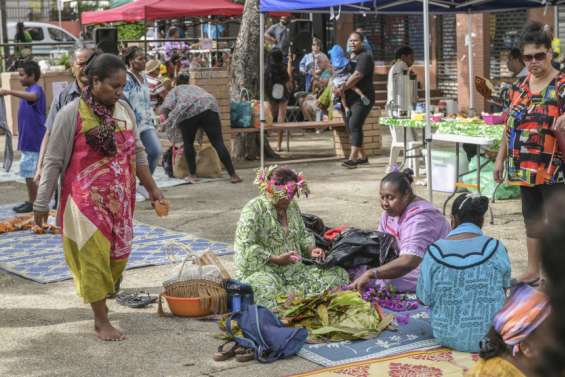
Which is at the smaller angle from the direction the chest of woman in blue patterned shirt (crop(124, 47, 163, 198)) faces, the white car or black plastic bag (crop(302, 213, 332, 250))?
the black plastic bag

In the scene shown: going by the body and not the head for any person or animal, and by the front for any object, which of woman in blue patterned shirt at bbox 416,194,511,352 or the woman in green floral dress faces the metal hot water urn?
the woman in blue patterned shirt

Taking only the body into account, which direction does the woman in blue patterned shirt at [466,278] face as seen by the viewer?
away from the camera

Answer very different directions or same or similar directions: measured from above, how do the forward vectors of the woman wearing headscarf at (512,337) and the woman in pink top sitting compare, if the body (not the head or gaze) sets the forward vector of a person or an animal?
very different directions

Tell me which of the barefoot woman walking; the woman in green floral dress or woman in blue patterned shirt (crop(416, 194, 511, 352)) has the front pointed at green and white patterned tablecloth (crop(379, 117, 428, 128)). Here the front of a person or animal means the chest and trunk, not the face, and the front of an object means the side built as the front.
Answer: the woman in blue patterned shirt

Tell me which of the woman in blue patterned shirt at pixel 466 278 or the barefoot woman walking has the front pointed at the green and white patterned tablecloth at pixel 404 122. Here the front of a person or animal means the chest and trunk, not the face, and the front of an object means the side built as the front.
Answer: the woman in blue patterned shirt

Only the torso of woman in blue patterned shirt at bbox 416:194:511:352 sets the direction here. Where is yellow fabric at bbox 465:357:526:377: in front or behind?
behind

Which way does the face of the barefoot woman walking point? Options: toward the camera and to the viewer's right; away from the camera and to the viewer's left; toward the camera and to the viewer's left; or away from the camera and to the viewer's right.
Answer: toward the camera and to the viewer's right
